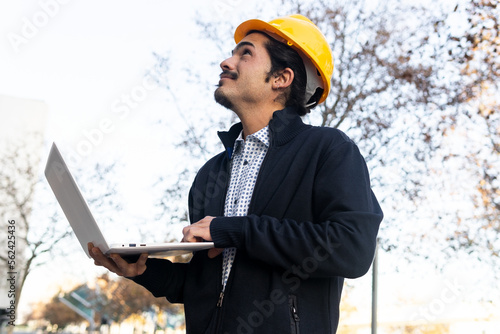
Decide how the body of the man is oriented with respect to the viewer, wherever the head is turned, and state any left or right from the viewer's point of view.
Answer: facing the viewer and to the left of the viewer

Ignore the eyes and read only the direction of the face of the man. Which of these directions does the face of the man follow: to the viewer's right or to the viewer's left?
to the viewer's left
